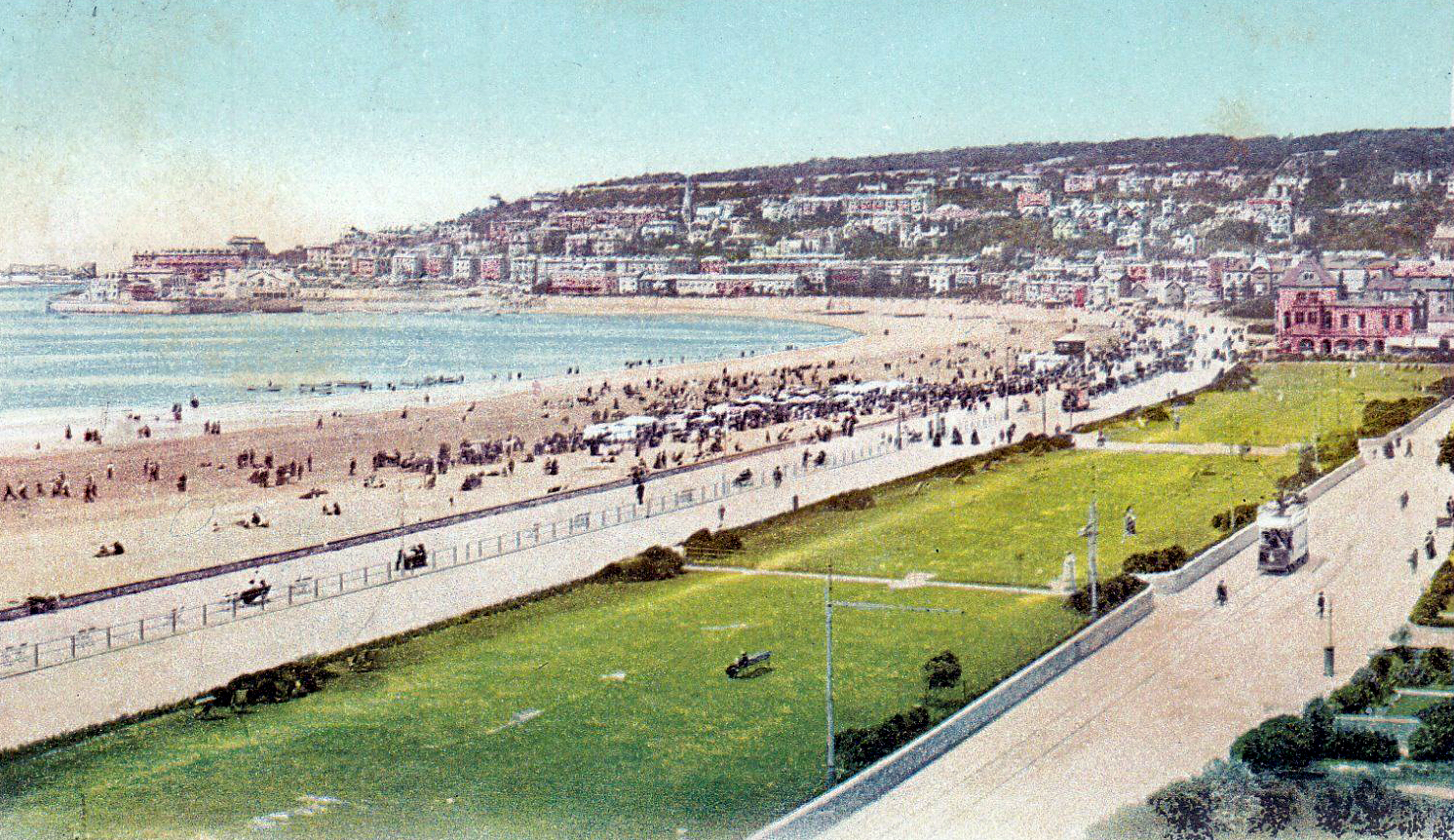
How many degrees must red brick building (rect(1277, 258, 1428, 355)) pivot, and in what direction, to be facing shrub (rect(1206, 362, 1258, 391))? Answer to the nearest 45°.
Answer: approximately 45° to its right

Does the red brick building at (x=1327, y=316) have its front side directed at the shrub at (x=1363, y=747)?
yes

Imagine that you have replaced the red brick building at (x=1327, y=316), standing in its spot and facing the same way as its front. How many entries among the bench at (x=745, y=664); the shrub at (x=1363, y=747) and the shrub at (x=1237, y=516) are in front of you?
3

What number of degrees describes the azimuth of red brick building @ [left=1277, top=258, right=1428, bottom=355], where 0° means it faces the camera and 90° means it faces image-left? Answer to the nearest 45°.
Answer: approximately 0°

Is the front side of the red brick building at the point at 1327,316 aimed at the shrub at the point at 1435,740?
yes

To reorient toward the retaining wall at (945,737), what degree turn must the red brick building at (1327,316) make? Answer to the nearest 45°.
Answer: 0° — it already faces it

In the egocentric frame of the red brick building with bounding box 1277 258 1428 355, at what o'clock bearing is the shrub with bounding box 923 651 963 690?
The shrub is roughly at 12 o'clock from the red brick building.

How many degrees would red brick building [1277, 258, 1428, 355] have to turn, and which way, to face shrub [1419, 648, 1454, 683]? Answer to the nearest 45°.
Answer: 0° — it already faces it
